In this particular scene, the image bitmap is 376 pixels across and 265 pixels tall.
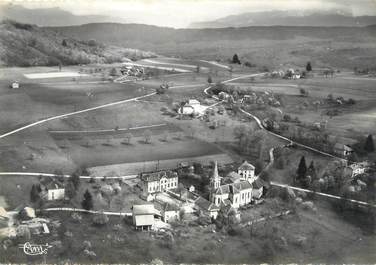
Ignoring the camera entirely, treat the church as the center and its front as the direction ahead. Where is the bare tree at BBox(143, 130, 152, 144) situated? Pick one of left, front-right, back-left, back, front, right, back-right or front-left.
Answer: right

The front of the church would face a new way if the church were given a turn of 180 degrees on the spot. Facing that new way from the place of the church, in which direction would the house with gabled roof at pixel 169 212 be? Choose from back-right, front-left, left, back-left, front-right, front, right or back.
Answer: back

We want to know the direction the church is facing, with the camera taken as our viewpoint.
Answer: facing the viewer and to the left of the viewer

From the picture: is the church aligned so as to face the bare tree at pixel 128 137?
no

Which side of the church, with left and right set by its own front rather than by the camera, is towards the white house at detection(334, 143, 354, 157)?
back

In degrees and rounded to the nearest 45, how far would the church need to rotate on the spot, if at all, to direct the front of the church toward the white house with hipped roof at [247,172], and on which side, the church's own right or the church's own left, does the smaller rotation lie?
approximately 135° to the church's own right

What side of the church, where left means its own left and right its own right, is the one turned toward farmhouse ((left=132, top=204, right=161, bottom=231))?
front

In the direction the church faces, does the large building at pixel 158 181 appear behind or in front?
in front
